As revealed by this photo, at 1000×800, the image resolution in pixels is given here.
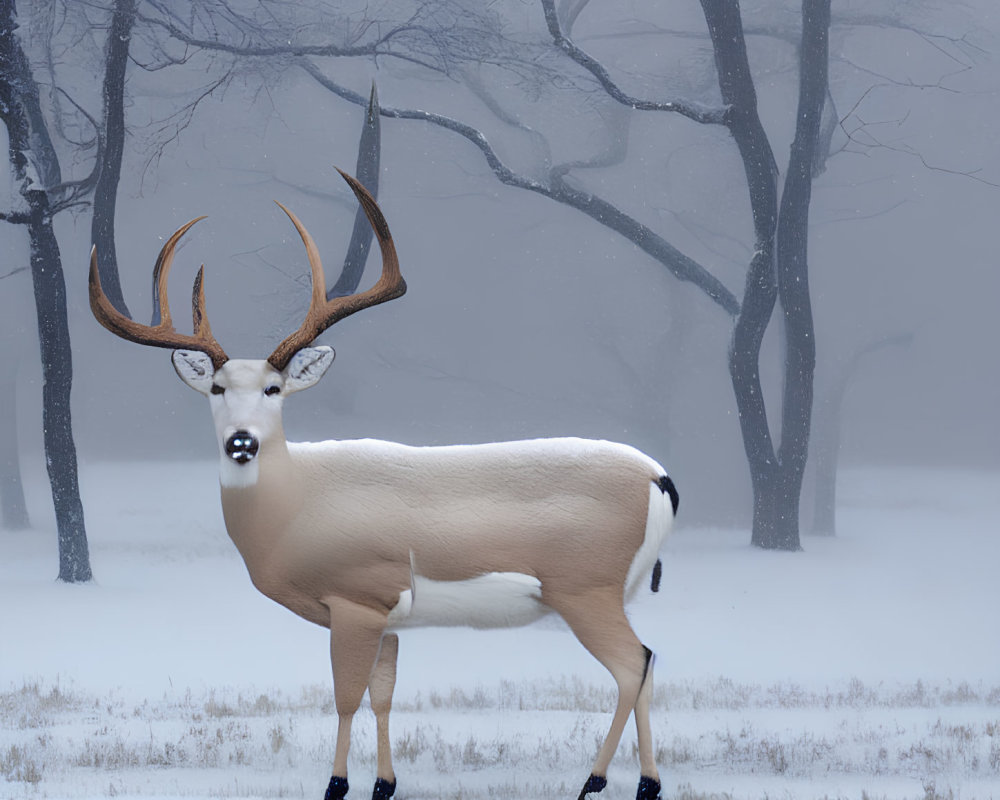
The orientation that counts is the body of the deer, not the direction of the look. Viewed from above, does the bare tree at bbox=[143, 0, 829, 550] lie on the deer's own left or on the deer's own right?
on the deer's own right

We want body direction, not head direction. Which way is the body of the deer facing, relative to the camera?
to the viewer's left

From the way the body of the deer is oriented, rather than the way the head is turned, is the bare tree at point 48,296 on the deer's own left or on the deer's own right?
on the deer's own right
